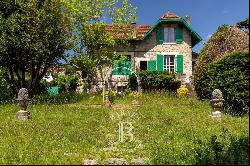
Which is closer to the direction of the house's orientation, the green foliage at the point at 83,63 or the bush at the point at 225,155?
the bush

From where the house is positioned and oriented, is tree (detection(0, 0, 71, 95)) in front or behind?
in front

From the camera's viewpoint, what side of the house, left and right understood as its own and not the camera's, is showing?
front

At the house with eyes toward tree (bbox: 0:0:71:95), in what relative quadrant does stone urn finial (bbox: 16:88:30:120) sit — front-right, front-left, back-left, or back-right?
front-left

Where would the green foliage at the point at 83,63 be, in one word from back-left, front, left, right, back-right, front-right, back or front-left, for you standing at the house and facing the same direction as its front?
front-right

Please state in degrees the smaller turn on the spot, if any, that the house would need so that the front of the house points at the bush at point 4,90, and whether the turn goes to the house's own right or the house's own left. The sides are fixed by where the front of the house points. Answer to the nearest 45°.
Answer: approximately 45° to the house's own right

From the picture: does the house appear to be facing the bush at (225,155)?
yes

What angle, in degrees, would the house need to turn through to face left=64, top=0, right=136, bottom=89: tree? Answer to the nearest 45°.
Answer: approximately 45° to its right

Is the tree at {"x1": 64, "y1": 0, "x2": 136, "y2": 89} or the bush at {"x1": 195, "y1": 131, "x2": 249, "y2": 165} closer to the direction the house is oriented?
the bush
